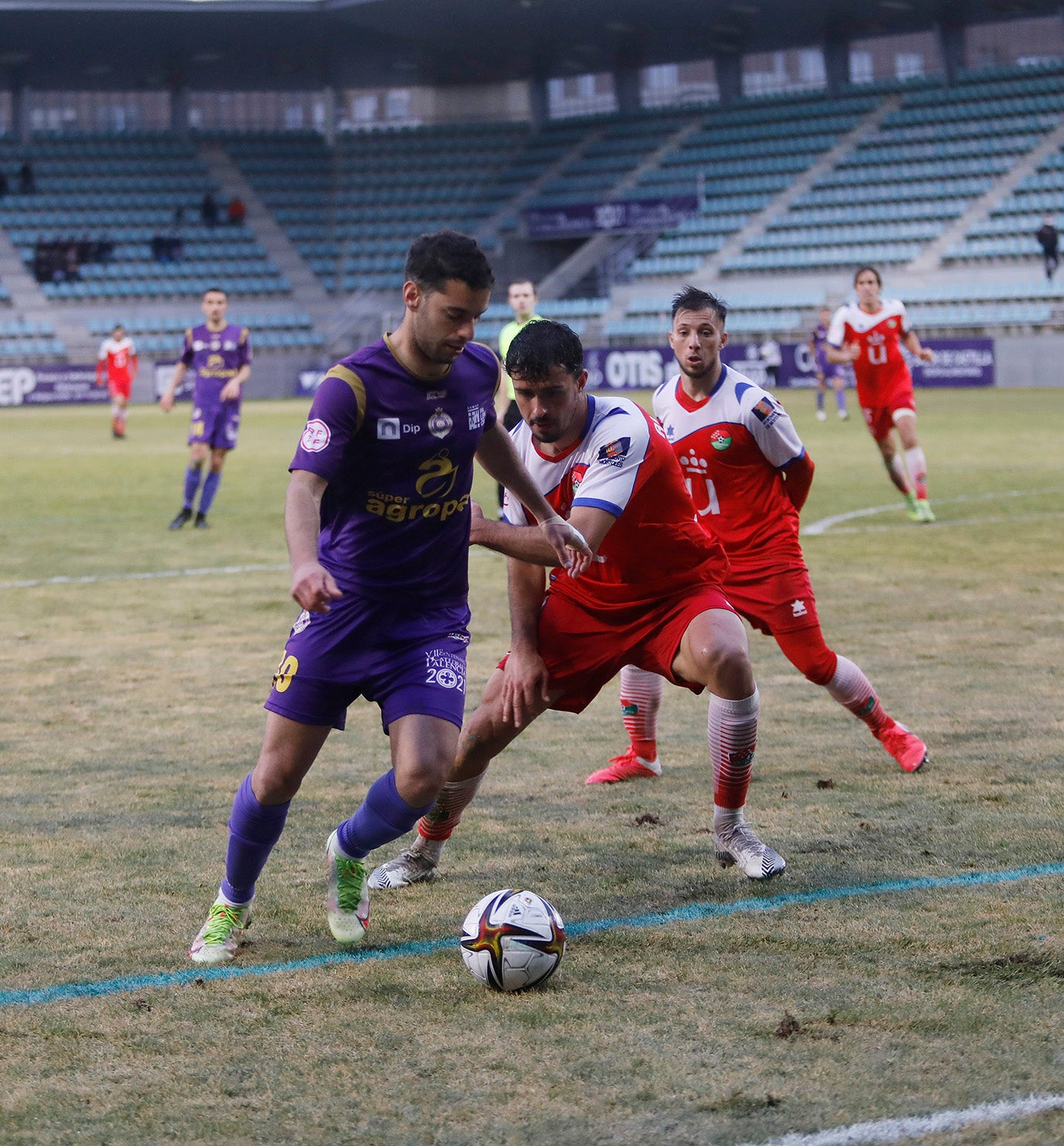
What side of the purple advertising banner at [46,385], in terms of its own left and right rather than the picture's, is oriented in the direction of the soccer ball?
front

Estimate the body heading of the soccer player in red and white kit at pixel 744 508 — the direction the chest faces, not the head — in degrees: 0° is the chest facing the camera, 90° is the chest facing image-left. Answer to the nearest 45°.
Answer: approximately 45°

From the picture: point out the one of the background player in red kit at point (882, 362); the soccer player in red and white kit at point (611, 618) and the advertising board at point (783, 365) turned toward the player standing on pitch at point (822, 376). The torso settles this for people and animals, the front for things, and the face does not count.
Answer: the advertising board

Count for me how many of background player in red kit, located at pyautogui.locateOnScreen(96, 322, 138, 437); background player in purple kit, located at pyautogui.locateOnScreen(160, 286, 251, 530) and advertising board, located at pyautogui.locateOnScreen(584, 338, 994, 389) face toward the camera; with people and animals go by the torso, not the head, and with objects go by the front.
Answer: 3

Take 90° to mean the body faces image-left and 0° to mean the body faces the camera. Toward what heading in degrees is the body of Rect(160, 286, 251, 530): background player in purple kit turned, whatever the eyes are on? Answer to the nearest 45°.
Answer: approximately 0°

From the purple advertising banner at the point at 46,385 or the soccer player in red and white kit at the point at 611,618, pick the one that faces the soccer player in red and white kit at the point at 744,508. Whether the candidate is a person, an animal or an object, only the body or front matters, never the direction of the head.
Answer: the purple advertising banner

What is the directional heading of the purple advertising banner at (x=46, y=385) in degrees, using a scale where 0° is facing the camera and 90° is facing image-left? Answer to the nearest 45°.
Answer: approximately 0°

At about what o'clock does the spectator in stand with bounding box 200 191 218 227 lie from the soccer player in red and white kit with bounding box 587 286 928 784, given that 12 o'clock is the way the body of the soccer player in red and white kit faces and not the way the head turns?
The spectator in stand is roughly at 4 o'clock from the soccer player in red and white kit.

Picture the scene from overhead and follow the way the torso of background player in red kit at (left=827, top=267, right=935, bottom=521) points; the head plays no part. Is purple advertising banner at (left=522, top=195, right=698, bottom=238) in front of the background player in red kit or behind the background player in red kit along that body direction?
behind

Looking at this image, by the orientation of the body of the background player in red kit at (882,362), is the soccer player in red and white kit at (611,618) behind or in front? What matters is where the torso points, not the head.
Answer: in front
